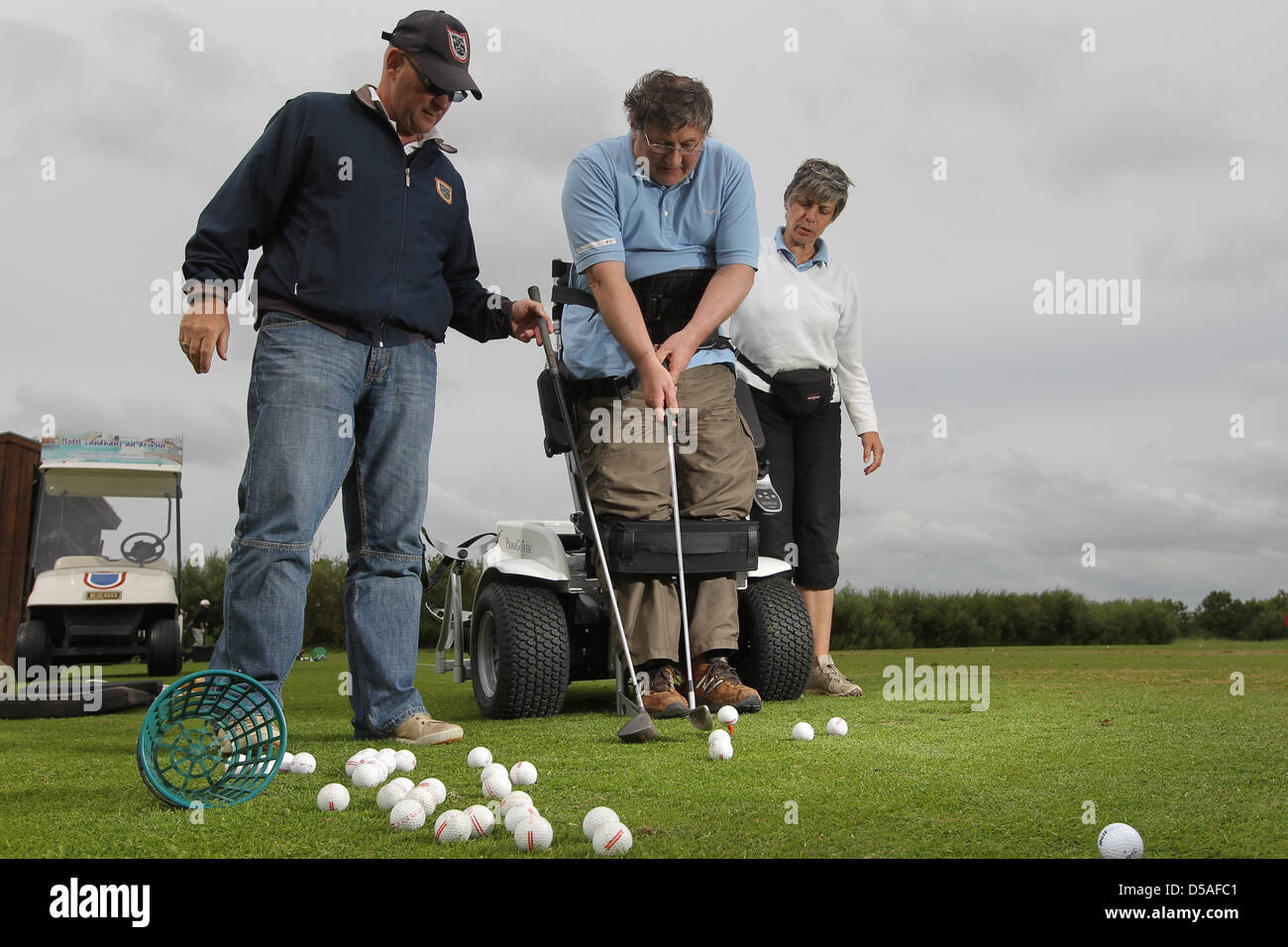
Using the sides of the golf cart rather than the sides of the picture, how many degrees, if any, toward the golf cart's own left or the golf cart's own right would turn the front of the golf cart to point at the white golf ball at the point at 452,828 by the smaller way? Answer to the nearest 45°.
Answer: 0° — it already faces it

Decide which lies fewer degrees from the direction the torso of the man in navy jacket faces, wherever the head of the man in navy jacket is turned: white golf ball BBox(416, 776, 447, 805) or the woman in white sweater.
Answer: the white golf ball

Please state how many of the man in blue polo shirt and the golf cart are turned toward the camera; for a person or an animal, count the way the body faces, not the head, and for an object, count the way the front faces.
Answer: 2

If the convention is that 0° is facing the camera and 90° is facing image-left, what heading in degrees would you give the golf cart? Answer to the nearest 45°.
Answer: approximately 0°

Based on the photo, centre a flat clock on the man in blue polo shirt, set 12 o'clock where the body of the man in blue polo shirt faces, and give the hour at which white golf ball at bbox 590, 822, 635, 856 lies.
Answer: The white golf ball is roughly at 12 o'clock from the man in blue polo shirt.

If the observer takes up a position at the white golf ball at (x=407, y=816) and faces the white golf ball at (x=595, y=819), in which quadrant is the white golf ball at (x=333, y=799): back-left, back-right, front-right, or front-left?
back-left

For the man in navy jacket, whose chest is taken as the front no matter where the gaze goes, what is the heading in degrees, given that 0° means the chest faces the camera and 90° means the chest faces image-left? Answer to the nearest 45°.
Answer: approximately 315°

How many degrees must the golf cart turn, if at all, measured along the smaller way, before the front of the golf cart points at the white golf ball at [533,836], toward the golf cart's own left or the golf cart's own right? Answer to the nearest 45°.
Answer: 0° — it already faces it
